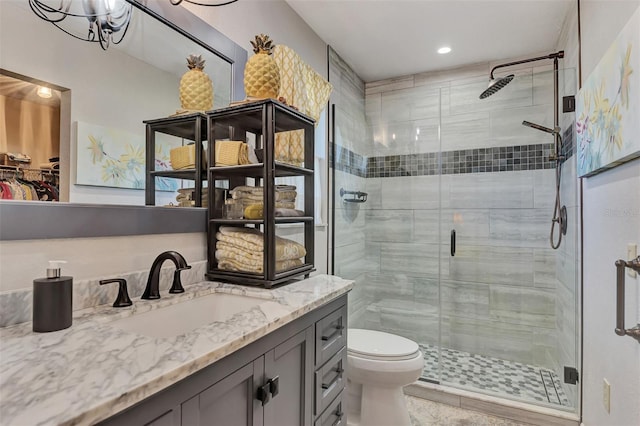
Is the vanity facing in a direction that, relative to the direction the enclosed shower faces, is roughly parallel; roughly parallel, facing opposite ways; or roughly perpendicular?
roughly perpendicular

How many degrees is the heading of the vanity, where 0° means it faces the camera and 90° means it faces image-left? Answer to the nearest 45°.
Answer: approximately 315°

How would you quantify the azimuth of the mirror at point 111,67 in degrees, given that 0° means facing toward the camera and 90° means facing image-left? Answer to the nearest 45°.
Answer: approximately 315°

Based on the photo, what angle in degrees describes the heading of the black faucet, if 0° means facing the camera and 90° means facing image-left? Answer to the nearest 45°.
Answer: approximately 315°
